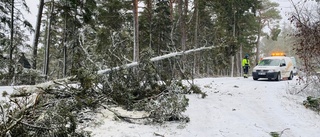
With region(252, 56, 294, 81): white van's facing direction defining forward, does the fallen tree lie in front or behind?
in front

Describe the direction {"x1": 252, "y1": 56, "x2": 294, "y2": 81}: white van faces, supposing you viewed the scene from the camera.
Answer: facing the viewer and to the left of the viewer
